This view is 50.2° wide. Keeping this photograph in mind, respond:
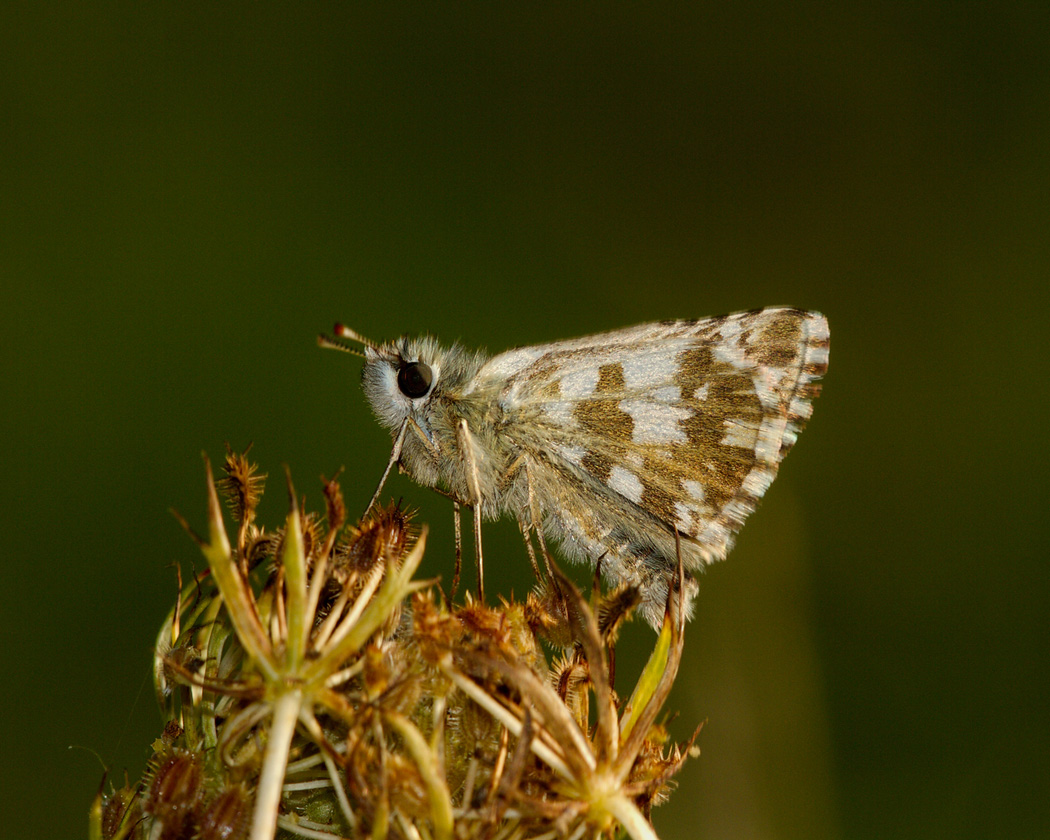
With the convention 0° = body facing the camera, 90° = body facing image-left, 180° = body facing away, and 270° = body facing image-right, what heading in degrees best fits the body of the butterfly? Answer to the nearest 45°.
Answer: approximately 90°
